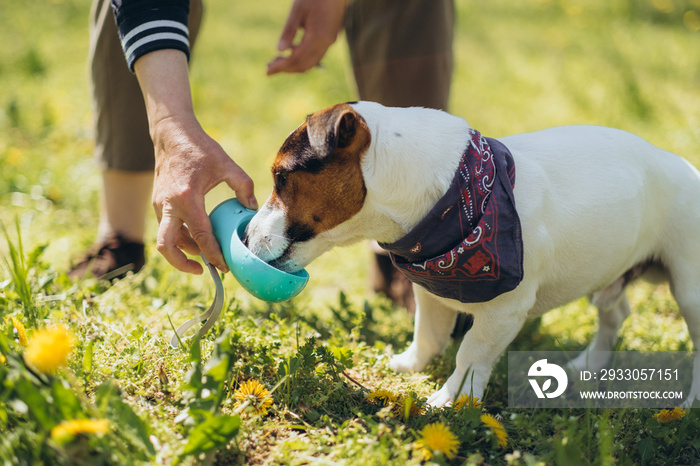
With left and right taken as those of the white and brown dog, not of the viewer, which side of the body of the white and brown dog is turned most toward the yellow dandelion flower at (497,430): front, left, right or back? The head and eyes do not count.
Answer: left

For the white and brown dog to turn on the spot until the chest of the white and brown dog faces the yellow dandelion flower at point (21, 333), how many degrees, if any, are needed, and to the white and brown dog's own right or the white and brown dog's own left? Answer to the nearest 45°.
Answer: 0° — it already faces it

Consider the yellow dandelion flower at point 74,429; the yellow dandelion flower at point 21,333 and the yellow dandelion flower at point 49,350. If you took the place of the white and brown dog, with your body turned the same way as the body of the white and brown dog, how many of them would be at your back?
0

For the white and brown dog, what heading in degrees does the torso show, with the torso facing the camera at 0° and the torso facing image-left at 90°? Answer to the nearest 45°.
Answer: approximately 90°

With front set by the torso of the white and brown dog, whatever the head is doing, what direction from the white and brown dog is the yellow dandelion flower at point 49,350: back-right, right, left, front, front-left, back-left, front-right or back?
front-left

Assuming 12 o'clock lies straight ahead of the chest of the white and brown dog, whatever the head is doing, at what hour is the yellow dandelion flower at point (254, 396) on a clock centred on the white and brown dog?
The yellow dandelion flower is roughly at 11 o'clock from the white and brown dog.

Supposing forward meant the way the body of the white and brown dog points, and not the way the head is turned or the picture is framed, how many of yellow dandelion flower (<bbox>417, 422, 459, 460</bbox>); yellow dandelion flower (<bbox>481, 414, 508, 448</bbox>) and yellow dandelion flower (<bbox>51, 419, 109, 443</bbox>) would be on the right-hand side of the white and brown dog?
0
